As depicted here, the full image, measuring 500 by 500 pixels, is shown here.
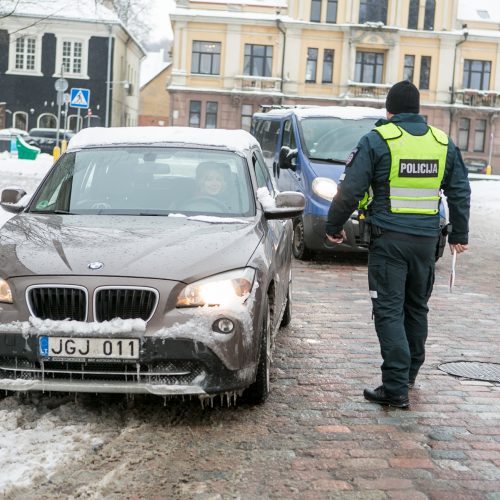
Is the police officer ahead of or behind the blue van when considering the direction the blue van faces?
ahead

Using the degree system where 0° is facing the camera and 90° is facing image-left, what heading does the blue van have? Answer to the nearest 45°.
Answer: approximately 315°

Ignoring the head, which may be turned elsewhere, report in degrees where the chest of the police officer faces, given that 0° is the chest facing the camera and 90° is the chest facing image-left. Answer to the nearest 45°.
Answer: approximately 135°

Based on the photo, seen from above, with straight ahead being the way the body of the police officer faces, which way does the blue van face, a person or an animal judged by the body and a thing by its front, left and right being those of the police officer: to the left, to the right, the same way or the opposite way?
the opposite way
